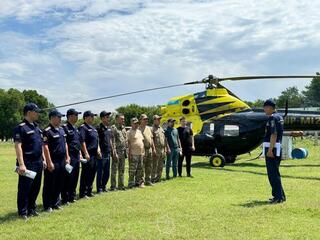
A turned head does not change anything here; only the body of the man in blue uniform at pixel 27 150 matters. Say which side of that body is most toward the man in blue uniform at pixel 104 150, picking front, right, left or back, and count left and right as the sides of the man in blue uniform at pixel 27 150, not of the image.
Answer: left

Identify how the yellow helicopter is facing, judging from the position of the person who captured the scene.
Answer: facing to the left of the viewer

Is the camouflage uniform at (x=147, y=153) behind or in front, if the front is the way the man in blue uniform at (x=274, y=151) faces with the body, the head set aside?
in front

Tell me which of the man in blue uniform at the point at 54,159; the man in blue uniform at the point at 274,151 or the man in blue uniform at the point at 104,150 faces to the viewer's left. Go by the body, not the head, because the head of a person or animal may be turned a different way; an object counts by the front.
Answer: the man in blue uniform at the point at 274,151

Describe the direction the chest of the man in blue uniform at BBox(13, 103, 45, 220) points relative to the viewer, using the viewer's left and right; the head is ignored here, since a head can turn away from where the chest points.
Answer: facing the viewer and to the right of the viewer

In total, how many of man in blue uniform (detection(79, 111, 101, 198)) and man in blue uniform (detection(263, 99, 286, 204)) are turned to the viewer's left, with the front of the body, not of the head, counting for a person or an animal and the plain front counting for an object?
1

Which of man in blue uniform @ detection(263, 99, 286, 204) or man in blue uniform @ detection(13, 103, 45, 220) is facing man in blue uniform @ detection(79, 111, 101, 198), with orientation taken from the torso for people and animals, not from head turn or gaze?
man in blue uniform @ detection(263, 99, 286, 204)

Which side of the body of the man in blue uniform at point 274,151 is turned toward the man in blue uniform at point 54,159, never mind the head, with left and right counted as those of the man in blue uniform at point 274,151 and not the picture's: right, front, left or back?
front

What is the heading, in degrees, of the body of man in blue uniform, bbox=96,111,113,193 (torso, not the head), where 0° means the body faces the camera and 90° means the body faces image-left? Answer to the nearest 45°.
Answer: approximately 315°

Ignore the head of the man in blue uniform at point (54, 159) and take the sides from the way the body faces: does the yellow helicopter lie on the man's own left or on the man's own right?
on the man's own left

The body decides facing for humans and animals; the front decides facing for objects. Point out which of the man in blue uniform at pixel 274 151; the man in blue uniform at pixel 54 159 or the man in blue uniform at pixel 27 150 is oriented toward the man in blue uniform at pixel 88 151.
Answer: the man in blue uniform at pixel 274 151

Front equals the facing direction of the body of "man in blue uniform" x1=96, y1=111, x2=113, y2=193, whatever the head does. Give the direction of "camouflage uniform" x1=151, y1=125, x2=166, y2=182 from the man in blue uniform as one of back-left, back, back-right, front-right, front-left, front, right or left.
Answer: left

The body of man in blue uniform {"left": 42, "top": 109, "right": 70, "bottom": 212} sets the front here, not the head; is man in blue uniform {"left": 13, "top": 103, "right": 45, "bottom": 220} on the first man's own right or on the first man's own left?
on the first man's own right
